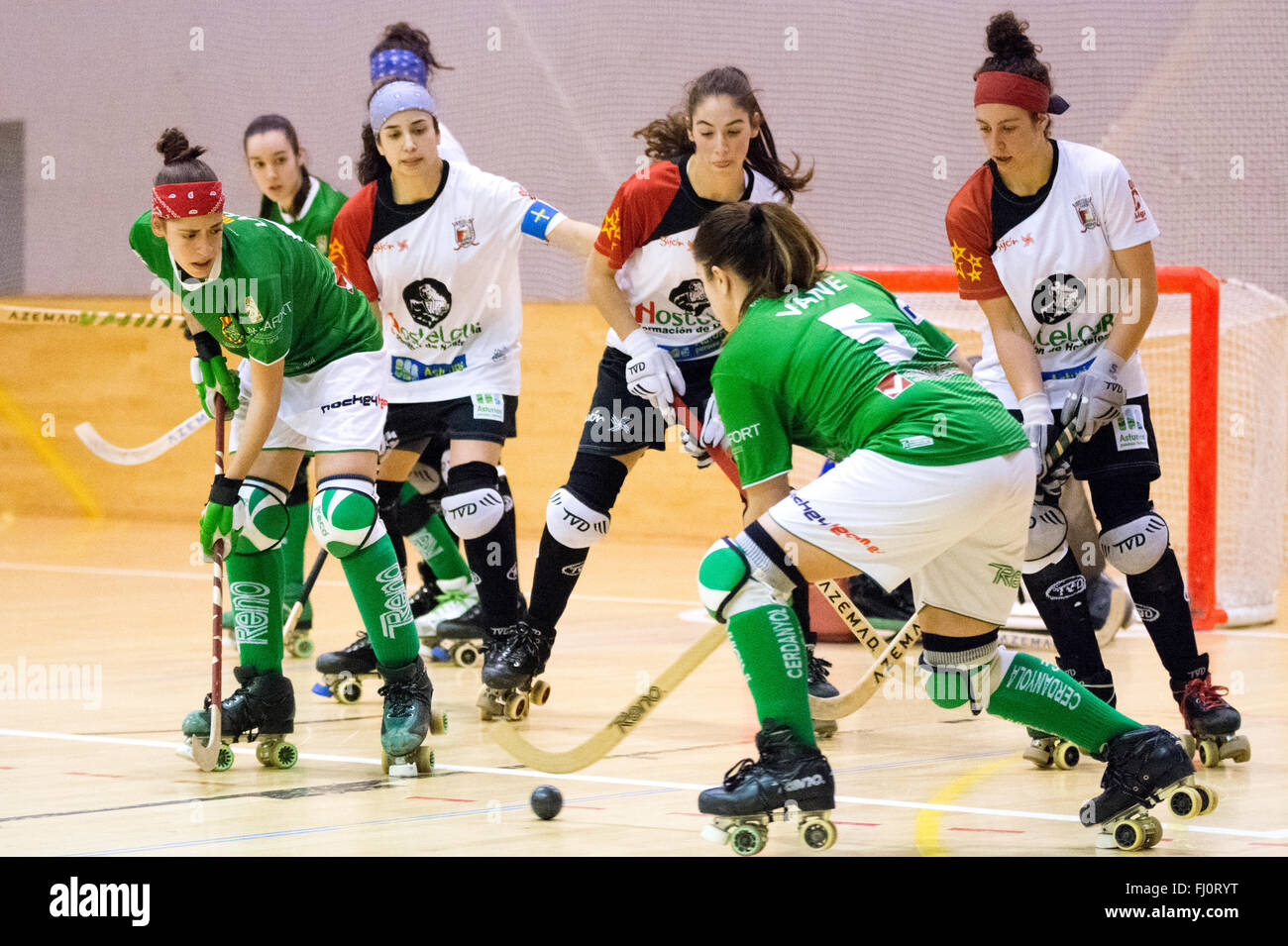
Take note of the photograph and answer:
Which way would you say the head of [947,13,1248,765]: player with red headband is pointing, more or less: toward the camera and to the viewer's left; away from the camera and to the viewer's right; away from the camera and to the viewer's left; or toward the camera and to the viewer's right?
toward the camera and to the viewer's left

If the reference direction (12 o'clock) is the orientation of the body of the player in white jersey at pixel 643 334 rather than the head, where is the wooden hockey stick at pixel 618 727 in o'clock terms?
The wooden hockey stick is roughly at 12 o'clock from the player in white jersey.

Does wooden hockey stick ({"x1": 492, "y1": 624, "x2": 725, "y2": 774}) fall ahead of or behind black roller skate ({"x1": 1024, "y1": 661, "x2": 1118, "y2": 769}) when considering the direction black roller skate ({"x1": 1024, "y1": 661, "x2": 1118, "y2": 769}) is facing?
ahead

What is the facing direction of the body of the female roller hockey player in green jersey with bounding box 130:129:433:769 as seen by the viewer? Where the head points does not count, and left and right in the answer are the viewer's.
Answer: facing the viewer and to the left of the viewer

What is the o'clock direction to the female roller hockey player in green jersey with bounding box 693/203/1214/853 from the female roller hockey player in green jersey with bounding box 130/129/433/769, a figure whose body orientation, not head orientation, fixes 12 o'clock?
the female roller hockey player in green jersey with bounding box 693/203/1214/853 is roughly at 9 o'clock from the female roller hockey player in green jersey with bounding box 130/129/433/769.

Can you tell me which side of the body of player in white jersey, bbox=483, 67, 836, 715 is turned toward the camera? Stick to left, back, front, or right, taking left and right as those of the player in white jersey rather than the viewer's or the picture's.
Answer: front

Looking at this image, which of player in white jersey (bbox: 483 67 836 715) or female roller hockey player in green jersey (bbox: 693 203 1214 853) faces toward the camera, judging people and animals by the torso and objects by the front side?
the player in white jersey

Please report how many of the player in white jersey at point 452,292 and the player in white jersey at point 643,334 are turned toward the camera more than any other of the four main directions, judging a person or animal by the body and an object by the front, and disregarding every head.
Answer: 2

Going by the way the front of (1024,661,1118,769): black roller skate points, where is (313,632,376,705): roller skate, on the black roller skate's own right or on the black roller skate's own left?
on the black roller skate's own right

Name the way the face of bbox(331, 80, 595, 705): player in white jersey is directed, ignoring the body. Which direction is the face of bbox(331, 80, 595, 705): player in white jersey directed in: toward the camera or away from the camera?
toward the camera

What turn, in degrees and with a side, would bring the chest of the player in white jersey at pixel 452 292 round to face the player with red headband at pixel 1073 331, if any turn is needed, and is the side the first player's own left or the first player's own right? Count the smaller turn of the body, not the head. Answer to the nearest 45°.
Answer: approximately 45° to the first player's own left

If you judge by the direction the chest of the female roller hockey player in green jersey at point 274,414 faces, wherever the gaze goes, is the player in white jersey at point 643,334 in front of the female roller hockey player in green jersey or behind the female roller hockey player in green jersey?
behind

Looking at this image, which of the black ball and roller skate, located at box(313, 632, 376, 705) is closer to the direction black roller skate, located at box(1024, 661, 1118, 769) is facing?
the black ball

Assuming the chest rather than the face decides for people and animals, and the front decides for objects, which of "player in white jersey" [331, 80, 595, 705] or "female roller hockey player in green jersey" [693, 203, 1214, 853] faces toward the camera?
the player in white jersey
